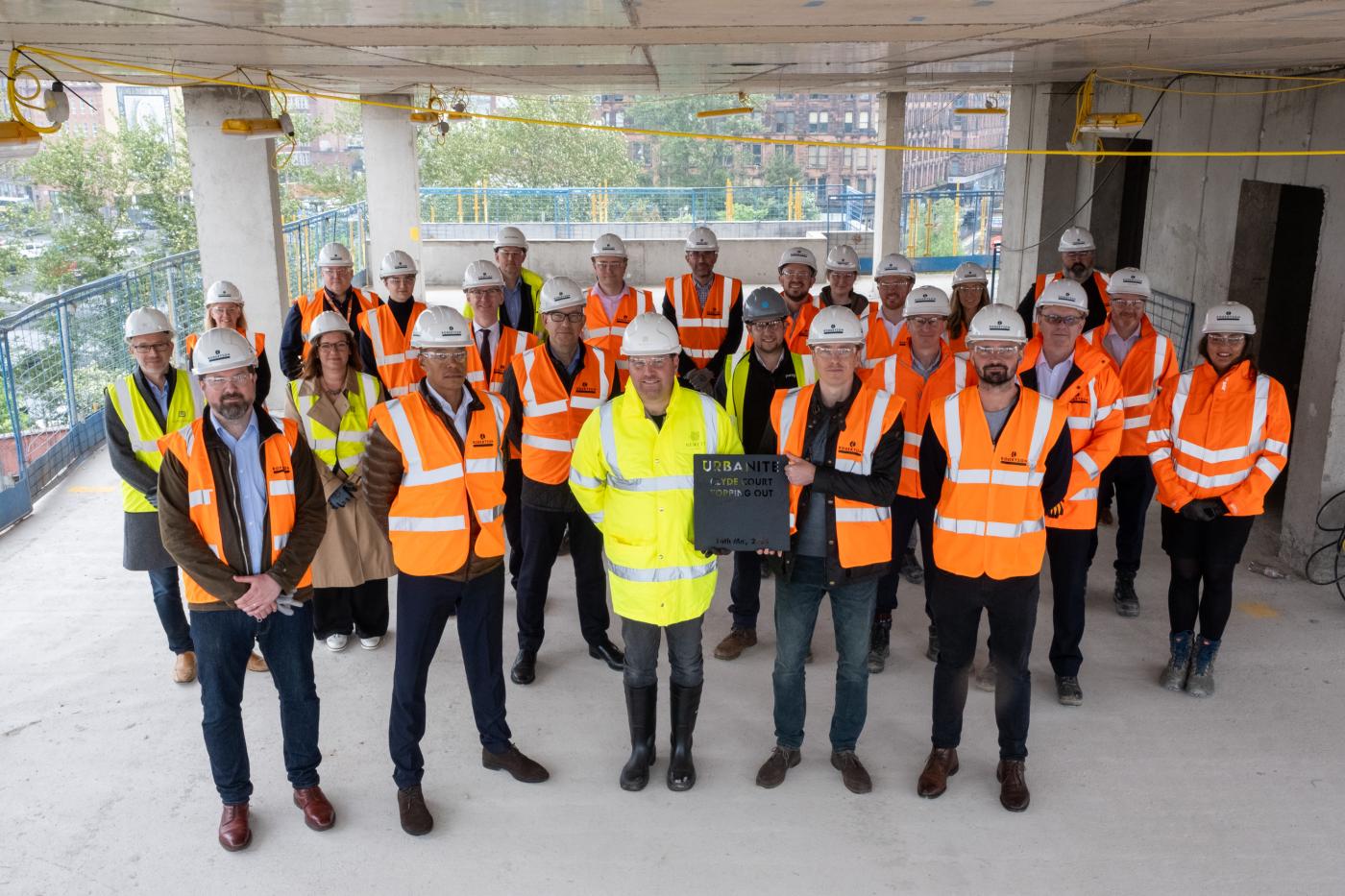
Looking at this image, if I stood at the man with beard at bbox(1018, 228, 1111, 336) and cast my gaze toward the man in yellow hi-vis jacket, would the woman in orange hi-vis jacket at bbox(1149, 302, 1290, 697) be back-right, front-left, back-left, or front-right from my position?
front-left

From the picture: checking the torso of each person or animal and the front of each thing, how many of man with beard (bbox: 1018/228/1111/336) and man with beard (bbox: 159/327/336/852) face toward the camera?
2

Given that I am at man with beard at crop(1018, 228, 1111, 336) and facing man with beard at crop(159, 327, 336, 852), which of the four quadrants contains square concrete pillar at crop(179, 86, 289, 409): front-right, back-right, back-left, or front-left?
front-right

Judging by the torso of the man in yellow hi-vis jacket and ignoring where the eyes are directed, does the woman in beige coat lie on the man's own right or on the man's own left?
on the man's own right

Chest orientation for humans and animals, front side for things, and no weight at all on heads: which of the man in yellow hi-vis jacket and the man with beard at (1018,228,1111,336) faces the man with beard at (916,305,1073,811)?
the man with beard at (1018,228,1111,336)

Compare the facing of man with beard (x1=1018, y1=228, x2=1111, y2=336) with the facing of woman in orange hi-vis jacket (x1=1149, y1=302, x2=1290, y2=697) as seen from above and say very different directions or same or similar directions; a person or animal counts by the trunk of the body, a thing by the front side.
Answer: same or similar directions

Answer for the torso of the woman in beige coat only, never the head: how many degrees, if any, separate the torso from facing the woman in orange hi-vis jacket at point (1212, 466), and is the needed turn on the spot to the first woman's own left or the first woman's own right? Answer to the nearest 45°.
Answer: approximately 90° to the first woman's own left

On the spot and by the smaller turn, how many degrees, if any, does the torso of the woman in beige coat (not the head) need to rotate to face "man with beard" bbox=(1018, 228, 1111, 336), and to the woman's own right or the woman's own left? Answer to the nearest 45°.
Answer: approximately 90° to the woman's own left

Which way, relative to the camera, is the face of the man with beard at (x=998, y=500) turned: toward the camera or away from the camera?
toward the camera

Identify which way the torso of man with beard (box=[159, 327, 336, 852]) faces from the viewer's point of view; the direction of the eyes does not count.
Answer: toward the camera

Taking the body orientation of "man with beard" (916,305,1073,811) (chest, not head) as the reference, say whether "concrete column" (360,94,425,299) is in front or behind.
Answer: behind

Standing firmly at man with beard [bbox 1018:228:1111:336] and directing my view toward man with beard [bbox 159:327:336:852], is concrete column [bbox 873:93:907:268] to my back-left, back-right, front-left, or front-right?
back-right

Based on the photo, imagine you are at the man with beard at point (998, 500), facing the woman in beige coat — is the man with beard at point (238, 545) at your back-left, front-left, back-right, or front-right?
front-left

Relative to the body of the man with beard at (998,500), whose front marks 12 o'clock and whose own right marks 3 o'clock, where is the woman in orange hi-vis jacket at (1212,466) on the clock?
The woman in orange hi-vis jacket is roughly at 7 o'clock from the man with beard.

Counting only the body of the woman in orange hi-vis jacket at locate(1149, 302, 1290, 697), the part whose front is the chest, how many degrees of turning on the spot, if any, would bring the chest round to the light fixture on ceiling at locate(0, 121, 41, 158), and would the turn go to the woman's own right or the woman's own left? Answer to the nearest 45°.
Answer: approximately 45° to the woman's own right

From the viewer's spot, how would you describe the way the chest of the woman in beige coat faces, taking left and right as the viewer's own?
facing the viewer

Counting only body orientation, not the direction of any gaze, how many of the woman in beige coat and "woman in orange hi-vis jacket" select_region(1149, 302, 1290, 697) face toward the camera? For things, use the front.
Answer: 2
